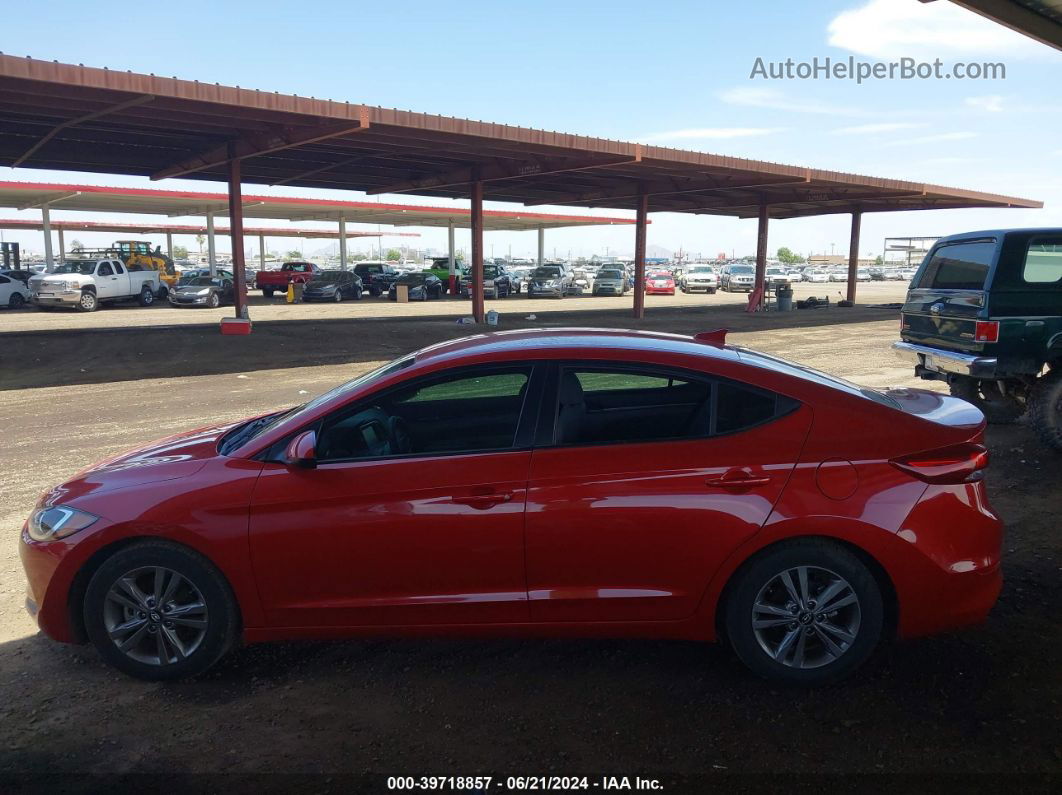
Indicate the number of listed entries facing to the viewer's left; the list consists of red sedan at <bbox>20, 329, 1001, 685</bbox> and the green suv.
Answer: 1

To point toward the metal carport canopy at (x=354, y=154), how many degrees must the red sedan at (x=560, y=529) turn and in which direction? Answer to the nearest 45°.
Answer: approximately 90° to its right

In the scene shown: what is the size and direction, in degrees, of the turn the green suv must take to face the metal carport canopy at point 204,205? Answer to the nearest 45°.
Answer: approximately 90° to its left

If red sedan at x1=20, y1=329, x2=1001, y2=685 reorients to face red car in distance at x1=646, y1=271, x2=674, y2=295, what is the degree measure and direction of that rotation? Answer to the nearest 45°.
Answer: approximately 90° to its right

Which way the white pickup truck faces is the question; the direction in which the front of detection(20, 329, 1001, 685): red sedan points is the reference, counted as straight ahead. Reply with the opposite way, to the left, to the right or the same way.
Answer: to the left

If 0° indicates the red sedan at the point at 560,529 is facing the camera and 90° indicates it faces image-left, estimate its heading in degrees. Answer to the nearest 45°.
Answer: approximately 90°

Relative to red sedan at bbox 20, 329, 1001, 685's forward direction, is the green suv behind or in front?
behind

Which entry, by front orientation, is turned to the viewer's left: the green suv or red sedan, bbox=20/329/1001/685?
the red sedan

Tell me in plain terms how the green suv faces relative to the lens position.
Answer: facing away from the viewer and to the right of the viewer

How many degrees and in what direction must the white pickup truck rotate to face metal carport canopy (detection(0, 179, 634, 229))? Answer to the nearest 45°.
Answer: approximately 180°

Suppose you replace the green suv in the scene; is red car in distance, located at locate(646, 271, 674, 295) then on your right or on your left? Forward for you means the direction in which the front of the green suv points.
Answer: on your left
